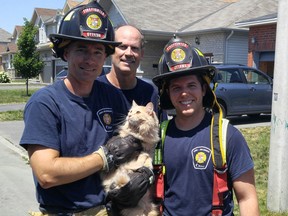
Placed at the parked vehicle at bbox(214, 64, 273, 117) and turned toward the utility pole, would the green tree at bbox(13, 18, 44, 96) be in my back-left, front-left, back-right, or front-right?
back-right

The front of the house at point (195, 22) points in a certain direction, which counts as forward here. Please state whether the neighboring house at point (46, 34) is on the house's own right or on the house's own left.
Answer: on the house's own right

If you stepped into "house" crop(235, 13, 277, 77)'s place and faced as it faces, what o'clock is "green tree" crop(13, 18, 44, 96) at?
The green tree is roughly at 2 o'clock from the house.

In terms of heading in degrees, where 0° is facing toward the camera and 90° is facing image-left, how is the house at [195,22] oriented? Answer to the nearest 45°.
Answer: approximately 45°

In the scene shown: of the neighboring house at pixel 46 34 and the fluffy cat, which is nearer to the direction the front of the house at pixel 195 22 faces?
the fluffy cat

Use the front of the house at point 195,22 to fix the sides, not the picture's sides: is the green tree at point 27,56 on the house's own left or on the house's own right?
on the house's own right
